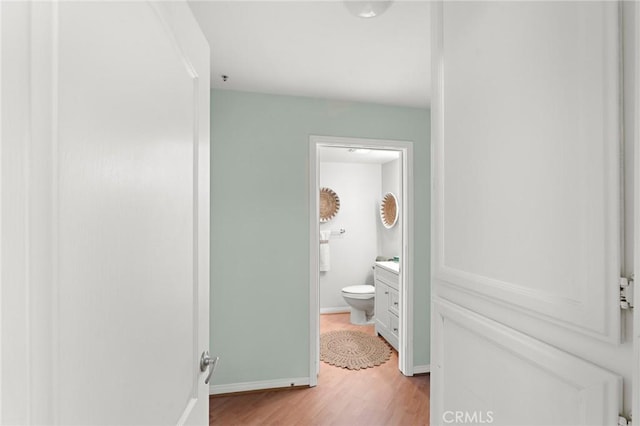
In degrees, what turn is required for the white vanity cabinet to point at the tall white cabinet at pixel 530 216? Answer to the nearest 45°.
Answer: approximately 45° to its left

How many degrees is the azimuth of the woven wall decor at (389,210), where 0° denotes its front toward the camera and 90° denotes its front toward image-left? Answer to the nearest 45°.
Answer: approximately 45°

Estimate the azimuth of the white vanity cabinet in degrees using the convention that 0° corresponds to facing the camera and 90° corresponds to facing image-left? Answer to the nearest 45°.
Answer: approximately 45°
